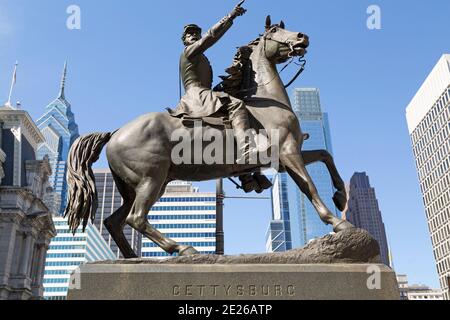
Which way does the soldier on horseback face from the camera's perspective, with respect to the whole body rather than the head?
to the viewer's right

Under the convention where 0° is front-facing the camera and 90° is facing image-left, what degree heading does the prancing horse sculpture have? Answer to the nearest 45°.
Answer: approximately 270°
